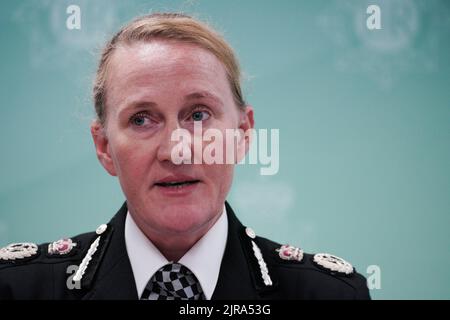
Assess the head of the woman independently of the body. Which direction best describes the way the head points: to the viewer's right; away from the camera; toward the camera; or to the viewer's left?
toward the camera

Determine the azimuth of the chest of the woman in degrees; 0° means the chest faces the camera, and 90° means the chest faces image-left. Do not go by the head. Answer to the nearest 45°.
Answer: approximately 0°
